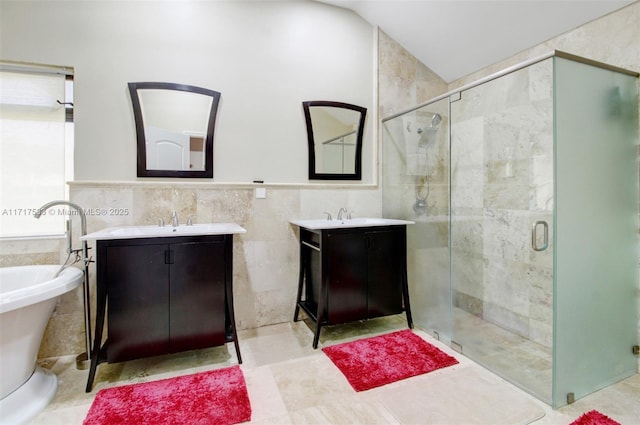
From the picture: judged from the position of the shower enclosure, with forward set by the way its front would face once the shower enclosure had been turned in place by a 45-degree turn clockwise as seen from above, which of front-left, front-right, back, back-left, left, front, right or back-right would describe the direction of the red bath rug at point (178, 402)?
front-left

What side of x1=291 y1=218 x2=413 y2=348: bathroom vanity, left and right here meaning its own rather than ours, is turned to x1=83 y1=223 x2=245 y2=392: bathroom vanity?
right

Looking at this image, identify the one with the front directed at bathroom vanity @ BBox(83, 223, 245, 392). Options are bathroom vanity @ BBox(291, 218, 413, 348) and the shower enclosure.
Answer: the shower enclosure

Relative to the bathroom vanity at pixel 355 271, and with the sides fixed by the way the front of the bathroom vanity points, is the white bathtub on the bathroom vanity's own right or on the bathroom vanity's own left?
on the bathroom vanity's own right

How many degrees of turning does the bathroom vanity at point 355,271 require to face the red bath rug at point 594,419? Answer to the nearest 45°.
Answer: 0° — it already faces it

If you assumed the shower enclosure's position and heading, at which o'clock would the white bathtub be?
The white bathtub is roughly at 12 o'clock from the shower enclosure.

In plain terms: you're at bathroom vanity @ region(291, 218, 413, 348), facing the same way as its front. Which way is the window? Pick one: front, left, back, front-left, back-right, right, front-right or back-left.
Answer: back-right

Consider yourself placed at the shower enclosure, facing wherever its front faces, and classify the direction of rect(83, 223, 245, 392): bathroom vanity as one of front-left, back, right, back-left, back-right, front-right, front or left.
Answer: front

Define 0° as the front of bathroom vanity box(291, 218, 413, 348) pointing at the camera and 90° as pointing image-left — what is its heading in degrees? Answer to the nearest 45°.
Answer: approximately 315°

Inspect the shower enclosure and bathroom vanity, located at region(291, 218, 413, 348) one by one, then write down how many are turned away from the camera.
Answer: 0
